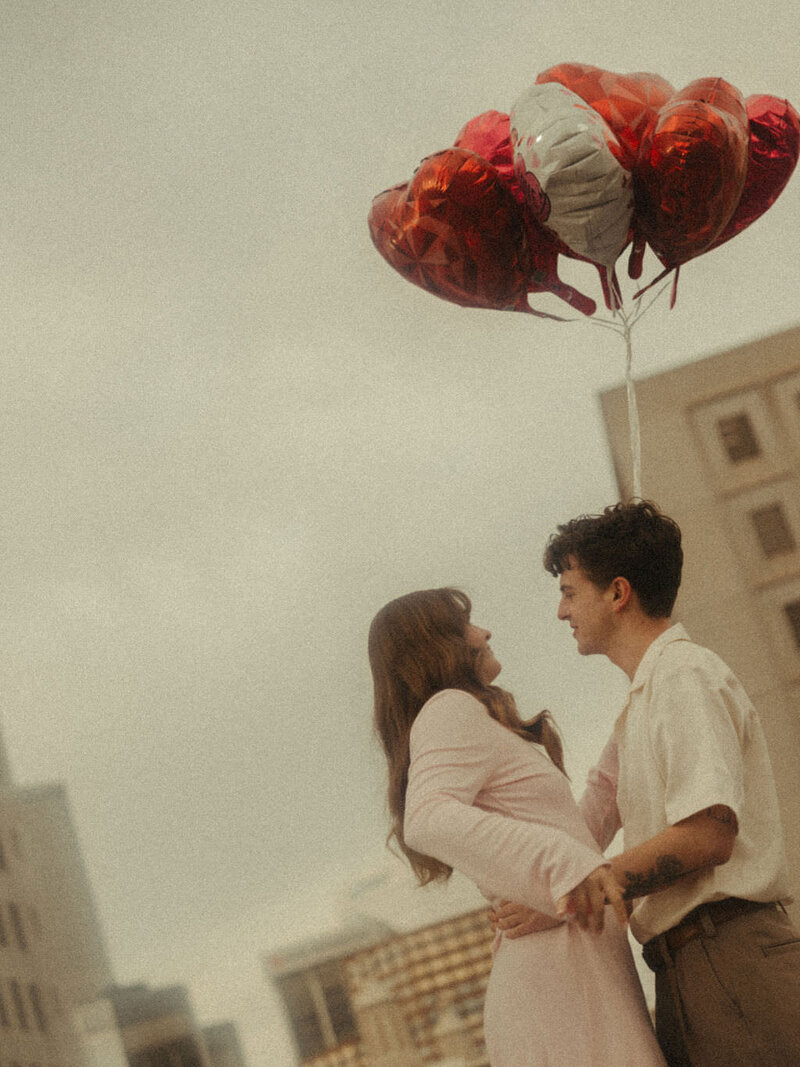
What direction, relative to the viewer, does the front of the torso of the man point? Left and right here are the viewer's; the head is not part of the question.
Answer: facing to the left of the viewer

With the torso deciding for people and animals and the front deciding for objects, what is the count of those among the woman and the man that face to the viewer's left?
1

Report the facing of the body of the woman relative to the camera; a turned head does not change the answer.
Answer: to the viewer's right

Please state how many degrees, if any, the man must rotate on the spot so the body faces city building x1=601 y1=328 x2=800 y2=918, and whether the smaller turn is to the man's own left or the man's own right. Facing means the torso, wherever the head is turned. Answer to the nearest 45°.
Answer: approximately 90° to the man's own right

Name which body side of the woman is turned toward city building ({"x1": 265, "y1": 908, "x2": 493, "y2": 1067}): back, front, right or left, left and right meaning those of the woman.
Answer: left

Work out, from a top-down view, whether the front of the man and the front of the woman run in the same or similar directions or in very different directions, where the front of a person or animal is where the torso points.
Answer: very different directions

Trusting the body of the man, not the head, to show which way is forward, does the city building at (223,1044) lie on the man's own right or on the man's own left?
on the man's own right
